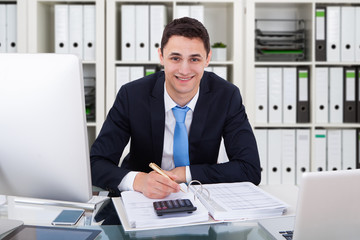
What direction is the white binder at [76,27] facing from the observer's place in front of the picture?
facing the viewer

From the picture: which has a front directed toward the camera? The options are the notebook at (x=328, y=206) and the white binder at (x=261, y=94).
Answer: the white binder

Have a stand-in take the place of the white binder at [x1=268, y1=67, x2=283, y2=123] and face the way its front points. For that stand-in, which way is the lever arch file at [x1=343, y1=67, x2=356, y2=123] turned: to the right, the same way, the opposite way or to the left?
the same way

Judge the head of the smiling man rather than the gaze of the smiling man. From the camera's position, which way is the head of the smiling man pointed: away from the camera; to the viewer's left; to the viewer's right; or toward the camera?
toward the camera

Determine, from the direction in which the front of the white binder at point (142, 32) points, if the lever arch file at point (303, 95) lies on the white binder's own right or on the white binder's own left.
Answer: on the white binder's own left

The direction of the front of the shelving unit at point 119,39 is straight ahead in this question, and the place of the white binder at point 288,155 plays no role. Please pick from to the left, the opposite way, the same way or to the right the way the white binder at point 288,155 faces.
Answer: the same way

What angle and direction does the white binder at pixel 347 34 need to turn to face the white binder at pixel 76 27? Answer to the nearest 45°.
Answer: approximately 90° to its right

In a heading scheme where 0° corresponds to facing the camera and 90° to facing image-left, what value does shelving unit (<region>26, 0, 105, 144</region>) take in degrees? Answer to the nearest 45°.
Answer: approximately 0°

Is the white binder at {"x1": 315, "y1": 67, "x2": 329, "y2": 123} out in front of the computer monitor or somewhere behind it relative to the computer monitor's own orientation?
in front

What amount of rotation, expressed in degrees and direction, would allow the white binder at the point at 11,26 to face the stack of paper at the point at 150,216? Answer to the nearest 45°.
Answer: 0° — it already faces it

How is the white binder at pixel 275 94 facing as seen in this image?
toward the camera

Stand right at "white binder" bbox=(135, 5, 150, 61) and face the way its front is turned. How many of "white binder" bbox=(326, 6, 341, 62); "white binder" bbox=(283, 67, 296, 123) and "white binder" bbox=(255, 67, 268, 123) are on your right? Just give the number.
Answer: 0
